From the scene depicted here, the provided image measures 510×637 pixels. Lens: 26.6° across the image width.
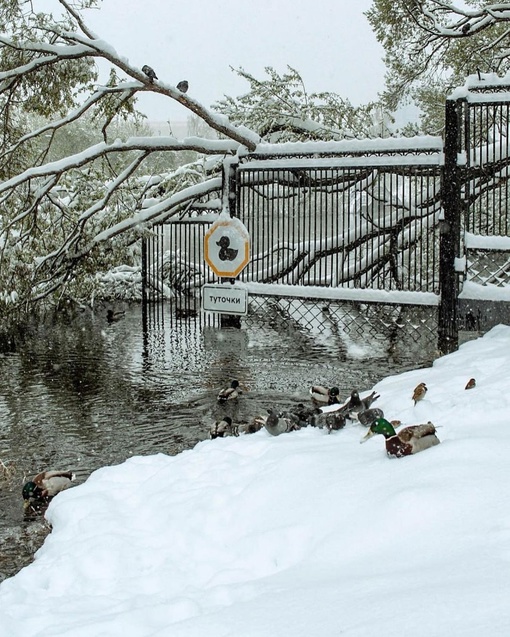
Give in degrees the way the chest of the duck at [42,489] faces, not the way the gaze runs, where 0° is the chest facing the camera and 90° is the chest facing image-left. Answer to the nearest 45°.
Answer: approximately 45°

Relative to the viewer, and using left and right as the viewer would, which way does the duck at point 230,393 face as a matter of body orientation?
facing away from the viewer and to the right of the viewer

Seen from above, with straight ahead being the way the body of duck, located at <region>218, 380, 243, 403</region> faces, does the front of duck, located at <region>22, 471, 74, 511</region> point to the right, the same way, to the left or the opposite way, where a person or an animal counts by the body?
the opposite way

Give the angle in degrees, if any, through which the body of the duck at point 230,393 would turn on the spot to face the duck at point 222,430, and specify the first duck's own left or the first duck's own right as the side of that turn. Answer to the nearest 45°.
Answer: approximately 135° to the first duck's own right

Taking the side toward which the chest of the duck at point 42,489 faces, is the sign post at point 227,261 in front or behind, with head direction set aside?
behind

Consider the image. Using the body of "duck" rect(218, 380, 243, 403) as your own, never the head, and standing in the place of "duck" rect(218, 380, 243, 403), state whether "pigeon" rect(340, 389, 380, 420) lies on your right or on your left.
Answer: on your right

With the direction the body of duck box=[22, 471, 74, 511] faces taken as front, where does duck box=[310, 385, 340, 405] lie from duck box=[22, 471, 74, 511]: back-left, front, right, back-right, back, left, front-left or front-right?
back
